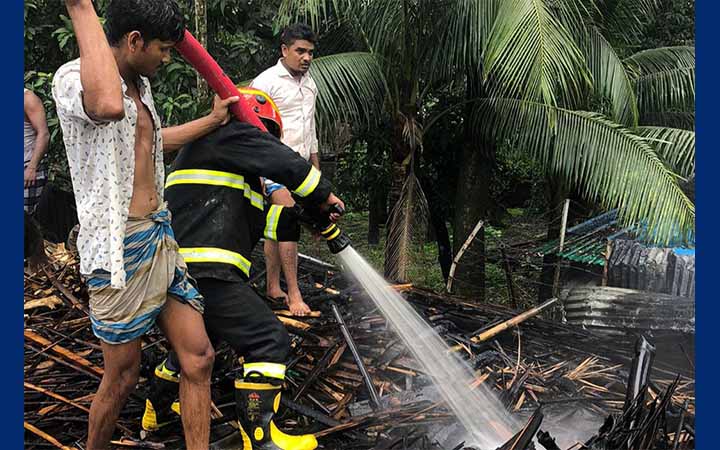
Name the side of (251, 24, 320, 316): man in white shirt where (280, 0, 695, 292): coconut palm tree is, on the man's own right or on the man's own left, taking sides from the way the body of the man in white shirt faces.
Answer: on the man's own left

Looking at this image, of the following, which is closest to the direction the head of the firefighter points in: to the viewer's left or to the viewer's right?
to the viewer's right

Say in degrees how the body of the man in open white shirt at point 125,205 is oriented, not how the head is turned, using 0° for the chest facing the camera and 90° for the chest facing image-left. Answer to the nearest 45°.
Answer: approximately 315°

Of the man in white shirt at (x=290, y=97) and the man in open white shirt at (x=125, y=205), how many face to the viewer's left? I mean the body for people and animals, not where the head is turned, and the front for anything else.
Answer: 0

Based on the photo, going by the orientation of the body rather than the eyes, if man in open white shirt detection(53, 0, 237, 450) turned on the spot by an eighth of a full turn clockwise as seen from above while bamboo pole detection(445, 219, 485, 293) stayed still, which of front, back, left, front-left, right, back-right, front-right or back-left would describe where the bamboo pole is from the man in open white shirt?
back-left

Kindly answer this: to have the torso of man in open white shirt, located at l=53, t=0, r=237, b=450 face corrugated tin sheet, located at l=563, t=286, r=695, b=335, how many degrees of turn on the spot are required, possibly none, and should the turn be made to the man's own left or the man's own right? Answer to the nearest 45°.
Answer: approximately 90° to the man's own left

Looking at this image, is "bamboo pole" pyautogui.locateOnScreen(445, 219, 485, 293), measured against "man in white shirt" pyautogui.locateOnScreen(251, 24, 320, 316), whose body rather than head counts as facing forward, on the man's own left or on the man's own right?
on the man's own left

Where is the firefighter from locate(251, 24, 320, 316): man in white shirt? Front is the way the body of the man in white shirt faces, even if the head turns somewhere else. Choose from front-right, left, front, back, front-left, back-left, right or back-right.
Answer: front-right

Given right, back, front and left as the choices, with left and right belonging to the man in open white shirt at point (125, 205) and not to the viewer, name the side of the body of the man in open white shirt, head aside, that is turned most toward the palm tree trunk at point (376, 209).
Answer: left

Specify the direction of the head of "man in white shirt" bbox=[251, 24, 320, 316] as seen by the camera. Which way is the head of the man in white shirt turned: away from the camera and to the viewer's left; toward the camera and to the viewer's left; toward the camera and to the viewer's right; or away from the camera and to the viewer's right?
toward the camera and to the viewer's right
